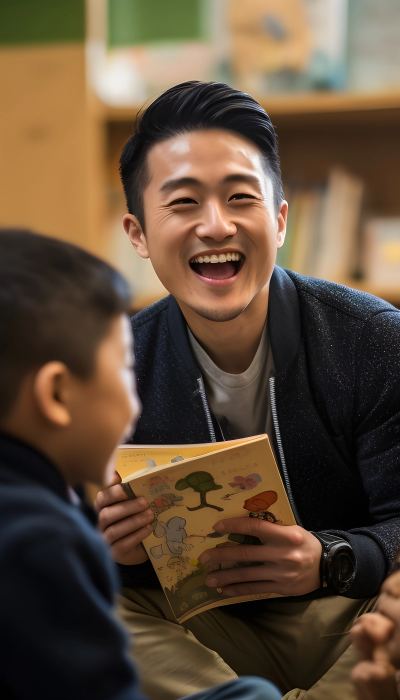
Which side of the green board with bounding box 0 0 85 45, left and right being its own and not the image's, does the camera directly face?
front

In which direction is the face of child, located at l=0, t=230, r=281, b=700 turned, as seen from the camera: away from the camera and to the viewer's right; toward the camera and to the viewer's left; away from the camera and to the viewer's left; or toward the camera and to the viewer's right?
away from the camera and to the viewer's right

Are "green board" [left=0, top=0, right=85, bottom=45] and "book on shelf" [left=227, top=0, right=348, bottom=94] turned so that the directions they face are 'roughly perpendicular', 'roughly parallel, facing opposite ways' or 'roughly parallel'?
roughly parallel

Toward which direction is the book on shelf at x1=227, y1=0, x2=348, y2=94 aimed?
toward the camera

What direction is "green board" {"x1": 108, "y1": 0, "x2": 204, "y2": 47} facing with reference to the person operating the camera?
facing the viewer

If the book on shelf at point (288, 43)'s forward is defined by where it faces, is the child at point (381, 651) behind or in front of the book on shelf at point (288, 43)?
in front

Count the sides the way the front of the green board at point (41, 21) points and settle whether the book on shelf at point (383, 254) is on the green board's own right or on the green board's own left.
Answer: on the green board's own left

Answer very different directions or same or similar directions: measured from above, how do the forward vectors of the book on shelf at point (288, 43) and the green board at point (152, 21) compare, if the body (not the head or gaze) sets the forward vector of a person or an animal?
same or similar directions

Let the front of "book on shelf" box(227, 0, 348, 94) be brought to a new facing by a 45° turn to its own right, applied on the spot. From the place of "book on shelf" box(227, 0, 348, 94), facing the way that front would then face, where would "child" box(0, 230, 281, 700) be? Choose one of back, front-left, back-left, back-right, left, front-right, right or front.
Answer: front-left

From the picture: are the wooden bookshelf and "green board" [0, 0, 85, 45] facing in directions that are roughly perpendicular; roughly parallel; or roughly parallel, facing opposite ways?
roughly parallel

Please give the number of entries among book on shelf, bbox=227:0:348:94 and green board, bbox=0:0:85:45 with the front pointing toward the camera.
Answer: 2

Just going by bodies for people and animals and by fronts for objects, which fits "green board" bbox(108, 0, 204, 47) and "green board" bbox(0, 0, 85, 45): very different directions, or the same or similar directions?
same or similar directions
